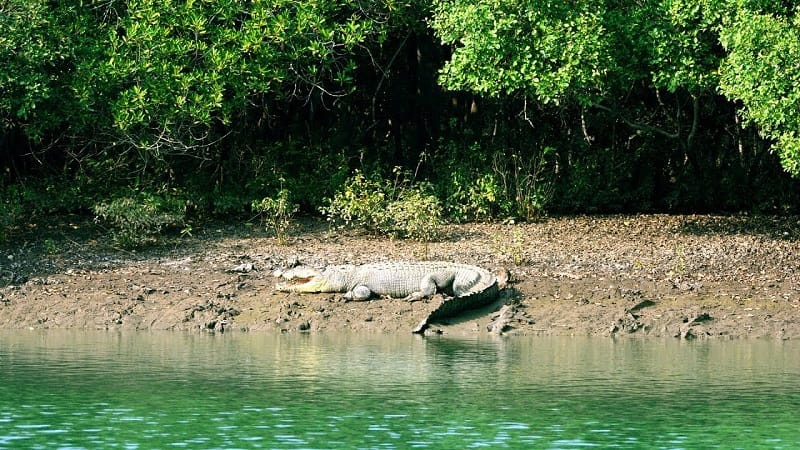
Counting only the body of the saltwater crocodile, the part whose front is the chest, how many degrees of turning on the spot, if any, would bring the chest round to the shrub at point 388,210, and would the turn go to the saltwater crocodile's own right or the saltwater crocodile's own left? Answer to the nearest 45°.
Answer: approximately 90° to the saltwater crocodile's own right

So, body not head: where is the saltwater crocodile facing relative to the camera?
to the viewer's left

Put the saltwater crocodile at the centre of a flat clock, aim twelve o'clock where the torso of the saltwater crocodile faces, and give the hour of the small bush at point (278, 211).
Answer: The small bush is roughly at 2 o'clock from the saltwater crocodile.

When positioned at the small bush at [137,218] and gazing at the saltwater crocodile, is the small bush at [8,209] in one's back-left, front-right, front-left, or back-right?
back-right

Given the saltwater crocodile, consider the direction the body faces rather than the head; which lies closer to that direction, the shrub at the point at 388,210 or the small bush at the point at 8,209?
the small bush

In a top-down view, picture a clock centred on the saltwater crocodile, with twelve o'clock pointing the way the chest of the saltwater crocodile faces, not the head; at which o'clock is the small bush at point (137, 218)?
The small bush is roughly at 1 o'clock from the saltwater crocodile.

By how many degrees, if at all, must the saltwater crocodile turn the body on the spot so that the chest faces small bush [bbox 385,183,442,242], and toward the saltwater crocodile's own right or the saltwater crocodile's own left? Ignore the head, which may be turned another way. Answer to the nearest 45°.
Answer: approximately 90° to the saltwater crocodile's own right

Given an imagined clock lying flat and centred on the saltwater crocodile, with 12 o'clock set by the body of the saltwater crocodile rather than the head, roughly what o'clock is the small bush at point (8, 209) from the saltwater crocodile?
The small bush is roughly at 1 o'clock from the saltwater crocodile.
